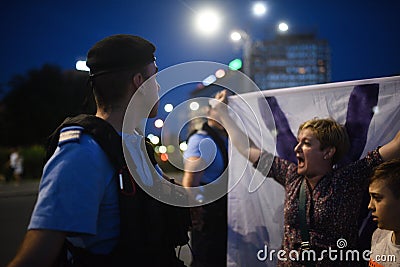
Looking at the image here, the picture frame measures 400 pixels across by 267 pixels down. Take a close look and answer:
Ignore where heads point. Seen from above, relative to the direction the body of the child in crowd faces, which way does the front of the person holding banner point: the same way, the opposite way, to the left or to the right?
the same way

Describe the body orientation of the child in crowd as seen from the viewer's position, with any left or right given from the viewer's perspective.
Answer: facing the viewer and to the left of the viewer

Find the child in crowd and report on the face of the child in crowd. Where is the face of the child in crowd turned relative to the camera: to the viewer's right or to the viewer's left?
to the viewer's left

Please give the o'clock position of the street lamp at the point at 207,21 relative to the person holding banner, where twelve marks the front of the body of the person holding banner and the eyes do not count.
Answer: The street lamp is roughly at 4 o'clock from the person holding banner.

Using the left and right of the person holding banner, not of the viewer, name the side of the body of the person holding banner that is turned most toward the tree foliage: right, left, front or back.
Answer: right

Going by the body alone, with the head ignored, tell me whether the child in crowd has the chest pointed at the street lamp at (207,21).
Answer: no

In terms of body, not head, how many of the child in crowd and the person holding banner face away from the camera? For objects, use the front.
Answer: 0

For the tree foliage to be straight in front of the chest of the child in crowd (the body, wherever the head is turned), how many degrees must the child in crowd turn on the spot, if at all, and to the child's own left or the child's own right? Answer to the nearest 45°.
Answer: approximately 90° to the child's own right
